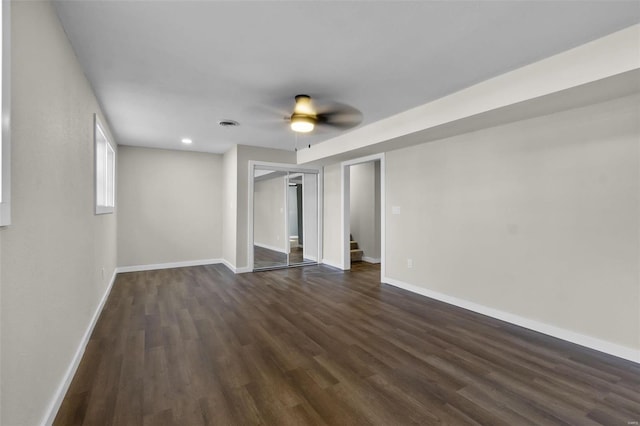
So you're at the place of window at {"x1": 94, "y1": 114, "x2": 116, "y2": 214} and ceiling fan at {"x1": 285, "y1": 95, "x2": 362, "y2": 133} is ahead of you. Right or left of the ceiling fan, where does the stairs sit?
left

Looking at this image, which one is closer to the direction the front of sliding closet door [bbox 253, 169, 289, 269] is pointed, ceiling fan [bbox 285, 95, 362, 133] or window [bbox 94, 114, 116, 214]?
the ceiling fan

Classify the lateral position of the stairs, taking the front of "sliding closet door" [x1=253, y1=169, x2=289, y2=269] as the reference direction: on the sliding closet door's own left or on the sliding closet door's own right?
on the sliding closet door's own left

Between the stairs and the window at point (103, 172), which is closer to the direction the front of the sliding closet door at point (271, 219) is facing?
the window

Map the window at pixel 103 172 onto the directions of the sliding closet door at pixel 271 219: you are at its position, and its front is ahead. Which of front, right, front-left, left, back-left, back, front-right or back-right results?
front-right

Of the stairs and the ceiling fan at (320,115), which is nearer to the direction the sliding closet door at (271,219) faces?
the ceiling fan

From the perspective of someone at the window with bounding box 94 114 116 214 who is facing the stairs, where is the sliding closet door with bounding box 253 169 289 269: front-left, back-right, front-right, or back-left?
front-left

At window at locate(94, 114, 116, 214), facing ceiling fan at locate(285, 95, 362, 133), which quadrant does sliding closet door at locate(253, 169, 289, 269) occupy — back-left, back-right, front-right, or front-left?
front-left

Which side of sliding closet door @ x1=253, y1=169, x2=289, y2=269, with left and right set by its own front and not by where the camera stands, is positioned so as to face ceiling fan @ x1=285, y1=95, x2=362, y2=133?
front

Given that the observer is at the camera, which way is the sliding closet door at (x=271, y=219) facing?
facing the viewer

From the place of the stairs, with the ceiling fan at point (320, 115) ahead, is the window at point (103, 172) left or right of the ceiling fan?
right

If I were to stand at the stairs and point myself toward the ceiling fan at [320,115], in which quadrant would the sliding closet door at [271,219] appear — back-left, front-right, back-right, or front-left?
front-right
